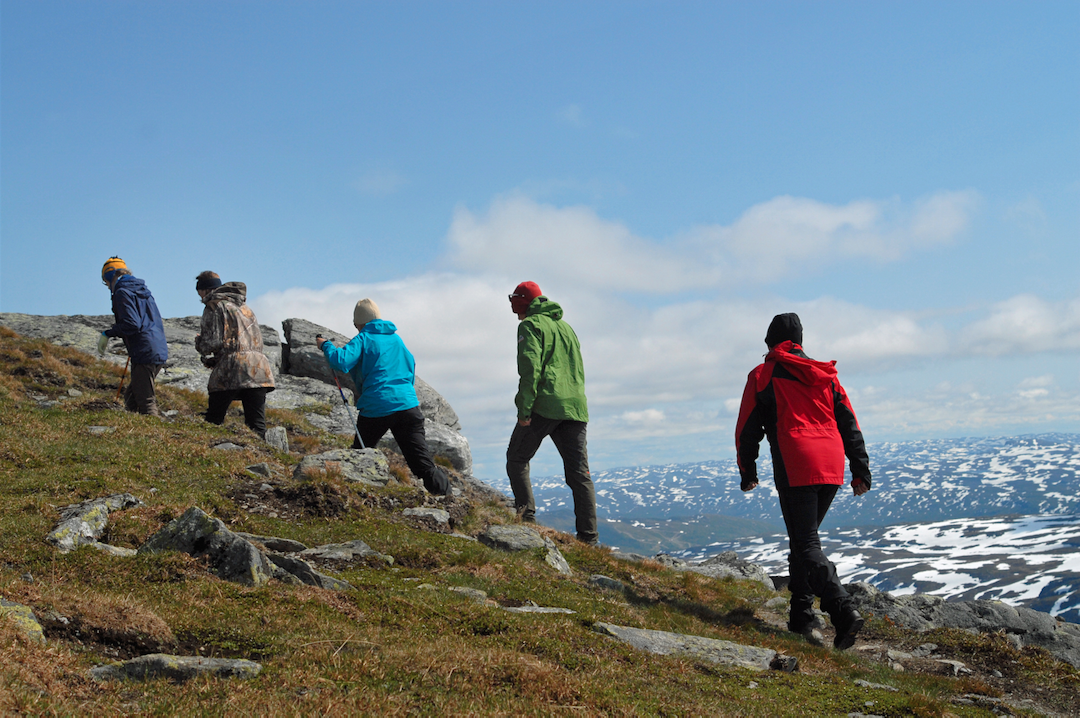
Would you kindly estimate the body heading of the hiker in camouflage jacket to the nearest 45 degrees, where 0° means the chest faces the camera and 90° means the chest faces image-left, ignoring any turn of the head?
approximately 135°

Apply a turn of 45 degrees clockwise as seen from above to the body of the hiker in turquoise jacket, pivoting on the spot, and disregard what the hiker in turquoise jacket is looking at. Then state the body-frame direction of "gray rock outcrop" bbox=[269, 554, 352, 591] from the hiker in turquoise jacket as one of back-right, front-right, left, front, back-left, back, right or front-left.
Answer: back

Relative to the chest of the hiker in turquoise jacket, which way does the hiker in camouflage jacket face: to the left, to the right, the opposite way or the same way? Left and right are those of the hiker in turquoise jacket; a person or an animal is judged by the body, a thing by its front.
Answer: the same way

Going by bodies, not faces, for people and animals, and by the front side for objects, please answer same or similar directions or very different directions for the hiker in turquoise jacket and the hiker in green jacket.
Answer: same or similar directions

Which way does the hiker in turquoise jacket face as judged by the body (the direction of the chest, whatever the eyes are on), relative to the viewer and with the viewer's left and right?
facing away from the viewer and to the left of the viewer

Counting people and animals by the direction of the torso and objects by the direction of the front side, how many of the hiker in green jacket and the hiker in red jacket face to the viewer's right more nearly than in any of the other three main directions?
0

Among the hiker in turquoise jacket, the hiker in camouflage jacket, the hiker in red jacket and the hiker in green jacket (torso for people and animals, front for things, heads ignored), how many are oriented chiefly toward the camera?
0

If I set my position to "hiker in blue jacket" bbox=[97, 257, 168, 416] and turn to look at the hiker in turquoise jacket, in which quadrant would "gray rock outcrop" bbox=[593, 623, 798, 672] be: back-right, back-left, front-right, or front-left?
front-right

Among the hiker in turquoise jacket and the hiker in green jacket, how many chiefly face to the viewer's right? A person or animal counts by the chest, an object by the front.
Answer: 0

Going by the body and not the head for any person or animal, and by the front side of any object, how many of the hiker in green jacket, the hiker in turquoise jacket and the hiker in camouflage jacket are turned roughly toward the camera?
0

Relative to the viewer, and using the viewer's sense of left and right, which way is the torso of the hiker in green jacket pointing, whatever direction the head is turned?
facing away from the viewer and to the left of the viewer

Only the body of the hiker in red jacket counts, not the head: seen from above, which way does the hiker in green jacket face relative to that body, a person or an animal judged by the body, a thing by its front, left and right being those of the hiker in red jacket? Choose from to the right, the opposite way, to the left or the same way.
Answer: the same way

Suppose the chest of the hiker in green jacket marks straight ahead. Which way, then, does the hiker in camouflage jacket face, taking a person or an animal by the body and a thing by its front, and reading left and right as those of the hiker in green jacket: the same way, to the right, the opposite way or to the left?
the same way
